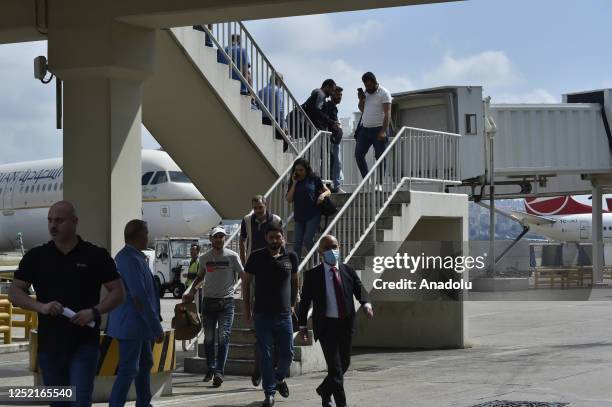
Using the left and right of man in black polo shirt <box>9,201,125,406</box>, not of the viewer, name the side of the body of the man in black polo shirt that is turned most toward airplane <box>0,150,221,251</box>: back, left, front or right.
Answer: back

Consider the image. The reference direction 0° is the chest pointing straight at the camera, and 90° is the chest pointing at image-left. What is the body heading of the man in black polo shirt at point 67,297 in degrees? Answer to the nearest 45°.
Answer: approximately 0°

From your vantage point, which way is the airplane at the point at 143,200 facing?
to the viewer's right

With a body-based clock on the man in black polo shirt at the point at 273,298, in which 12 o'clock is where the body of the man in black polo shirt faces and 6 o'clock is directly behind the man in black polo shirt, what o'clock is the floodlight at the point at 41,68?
The floodlight is roughly at 4 o'clock from the man in black polo shirt.

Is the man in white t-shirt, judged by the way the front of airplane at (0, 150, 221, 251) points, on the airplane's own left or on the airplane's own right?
on the airplane's own right

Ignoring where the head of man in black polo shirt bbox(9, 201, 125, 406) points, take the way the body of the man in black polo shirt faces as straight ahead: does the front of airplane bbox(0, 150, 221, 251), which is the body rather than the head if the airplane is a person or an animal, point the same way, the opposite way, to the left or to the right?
to the left

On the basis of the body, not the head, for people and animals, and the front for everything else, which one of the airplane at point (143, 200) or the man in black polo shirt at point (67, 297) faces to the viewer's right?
the airplane

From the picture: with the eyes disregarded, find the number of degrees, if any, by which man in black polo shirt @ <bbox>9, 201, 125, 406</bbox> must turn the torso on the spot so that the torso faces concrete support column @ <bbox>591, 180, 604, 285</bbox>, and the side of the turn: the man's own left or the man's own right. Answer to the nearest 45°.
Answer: approximately 135° to the man's own left

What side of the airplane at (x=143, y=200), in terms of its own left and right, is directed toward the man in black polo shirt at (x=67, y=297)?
right
